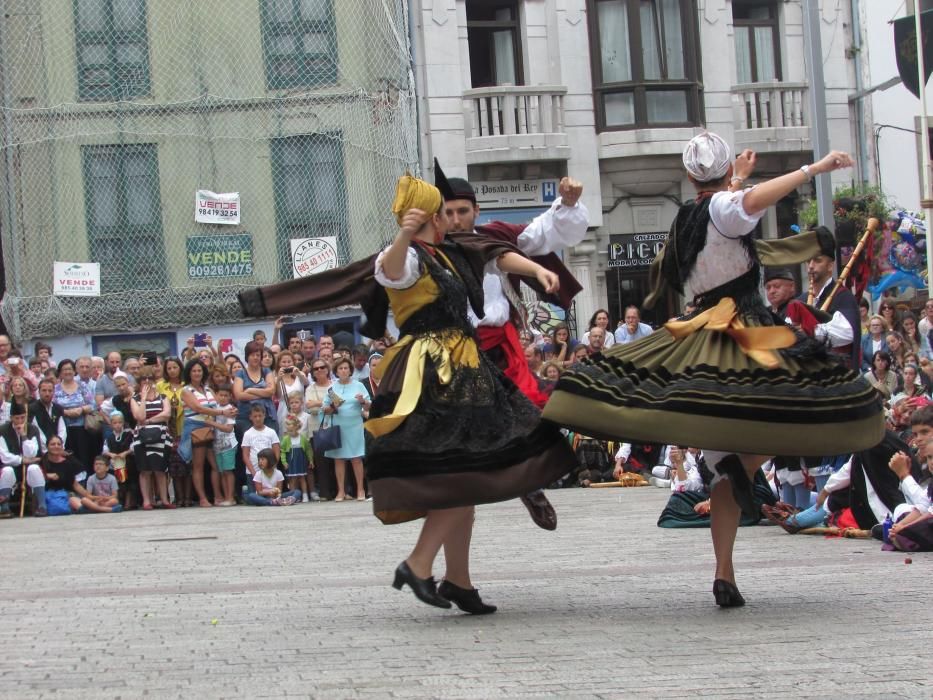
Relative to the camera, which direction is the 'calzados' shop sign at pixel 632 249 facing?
toward the camera

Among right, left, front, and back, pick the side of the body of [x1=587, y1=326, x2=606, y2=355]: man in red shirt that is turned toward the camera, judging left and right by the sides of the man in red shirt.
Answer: front

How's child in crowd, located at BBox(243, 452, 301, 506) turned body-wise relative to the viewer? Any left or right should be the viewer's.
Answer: facing the viewer

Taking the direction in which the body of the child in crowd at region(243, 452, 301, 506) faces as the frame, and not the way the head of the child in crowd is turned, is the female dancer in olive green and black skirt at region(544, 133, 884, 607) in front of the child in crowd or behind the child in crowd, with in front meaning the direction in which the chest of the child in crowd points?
in front

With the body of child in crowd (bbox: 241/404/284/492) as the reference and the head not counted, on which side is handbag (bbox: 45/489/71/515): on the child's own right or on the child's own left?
on the child's own right

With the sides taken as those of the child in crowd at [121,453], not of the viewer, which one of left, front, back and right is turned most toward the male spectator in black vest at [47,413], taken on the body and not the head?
right

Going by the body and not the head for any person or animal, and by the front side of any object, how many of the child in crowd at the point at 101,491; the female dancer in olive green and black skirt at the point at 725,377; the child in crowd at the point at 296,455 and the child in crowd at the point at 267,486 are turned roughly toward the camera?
3

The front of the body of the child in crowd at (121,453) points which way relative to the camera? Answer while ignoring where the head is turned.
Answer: toward the camera
